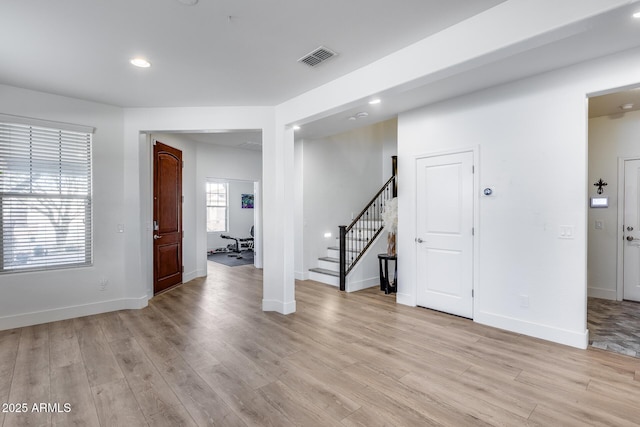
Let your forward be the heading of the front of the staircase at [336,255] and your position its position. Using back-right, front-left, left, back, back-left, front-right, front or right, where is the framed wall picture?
right

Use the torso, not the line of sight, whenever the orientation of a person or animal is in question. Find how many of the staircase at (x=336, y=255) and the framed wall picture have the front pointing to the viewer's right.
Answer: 0

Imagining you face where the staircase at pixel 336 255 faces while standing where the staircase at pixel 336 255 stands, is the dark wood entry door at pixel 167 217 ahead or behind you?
ahead

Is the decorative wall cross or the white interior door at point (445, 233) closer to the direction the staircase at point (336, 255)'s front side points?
the white interior door

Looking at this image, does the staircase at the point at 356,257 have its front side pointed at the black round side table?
no

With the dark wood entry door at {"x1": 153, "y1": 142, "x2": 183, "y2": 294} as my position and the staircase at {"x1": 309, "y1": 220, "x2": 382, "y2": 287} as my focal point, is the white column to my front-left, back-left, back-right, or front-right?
front-right

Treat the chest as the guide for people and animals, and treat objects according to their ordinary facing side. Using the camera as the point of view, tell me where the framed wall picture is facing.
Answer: facing the viewer

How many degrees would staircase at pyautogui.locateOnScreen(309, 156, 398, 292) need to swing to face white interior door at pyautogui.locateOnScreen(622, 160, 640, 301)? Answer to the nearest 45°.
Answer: approximately 135° to its left

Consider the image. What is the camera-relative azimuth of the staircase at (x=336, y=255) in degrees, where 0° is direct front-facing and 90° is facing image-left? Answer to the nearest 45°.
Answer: approximately 45°

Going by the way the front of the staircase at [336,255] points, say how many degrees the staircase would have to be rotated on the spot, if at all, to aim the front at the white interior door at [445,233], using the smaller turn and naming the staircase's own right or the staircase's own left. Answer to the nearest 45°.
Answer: approximately 90° to the staircase's own left

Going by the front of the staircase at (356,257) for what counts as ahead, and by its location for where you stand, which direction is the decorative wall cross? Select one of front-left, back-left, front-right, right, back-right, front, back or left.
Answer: back-left

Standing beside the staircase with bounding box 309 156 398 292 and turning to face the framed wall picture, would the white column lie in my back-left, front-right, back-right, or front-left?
back-left

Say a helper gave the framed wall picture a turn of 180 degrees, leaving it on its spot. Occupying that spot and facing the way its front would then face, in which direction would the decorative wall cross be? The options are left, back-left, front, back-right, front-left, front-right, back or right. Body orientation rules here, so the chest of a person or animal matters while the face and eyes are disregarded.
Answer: back-right
